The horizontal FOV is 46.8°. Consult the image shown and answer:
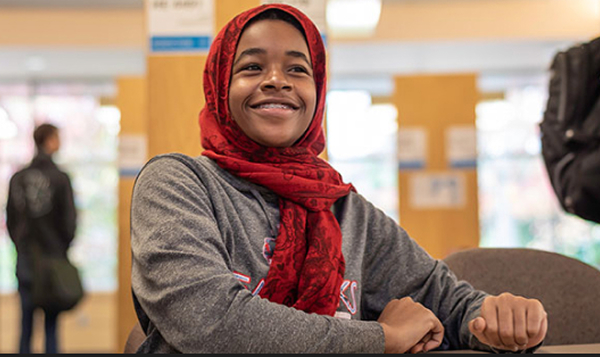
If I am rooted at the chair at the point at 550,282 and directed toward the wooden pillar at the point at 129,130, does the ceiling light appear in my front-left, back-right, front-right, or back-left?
front-right

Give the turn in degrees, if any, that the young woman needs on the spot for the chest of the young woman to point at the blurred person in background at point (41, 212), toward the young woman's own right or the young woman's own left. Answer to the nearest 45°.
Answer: approximately 180°

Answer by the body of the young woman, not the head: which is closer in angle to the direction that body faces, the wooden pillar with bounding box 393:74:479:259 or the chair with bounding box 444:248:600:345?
the chair

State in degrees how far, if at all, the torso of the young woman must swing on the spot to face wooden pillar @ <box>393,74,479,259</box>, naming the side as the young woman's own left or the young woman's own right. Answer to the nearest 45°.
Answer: approximately 135° to the young woman's own left

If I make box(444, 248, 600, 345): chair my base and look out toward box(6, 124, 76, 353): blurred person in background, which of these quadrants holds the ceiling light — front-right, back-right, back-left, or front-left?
front-right

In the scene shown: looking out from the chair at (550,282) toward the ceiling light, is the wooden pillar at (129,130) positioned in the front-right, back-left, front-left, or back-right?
front-left

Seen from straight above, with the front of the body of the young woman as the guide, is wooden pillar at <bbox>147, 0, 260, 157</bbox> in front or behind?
behind

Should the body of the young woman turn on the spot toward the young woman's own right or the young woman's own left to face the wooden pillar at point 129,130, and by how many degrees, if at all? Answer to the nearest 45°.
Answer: approximately 135° to the young woman's own left

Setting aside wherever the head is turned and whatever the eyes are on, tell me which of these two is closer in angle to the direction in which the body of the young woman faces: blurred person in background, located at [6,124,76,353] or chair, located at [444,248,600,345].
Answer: the chair

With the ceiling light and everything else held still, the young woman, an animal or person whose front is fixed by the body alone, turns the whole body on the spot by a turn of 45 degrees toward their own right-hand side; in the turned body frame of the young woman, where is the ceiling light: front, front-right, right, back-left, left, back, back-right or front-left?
back
